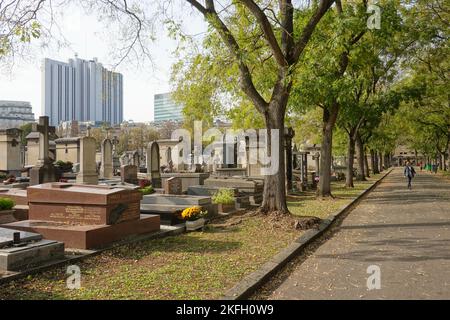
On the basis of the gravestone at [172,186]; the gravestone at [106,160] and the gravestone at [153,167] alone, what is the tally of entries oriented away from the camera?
0

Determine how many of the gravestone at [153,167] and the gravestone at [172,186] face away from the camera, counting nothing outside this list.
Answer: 0

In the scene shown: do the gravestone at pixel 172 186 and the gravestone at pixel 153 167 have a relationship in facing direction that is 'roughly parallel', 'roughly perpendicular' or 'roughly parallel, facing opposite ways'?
roughly parallel

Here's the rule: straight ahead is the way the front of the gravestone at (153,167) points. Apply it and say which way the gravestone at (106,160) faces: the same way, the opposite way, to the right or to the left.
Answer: the same way

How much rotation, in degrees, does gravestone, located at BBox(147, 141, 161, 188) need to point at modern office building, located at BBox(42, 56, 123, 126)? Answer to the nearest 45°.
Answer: approximately 180°

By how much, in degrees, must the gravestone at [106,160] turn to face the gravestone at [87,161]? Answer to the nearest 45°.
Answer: approximately 45° to its right

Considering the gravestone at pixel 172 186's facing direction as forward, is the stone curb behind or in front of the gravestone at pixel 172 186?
in front

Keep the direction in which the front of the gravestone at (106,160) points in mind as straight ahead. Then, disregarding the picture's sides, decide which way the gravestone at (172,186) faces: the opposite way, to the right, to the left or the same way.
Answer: the same way

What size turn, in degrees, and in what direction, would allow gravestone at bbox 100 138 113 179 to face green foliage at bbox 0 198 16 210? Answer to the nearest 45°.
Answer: approximately 45° to its right

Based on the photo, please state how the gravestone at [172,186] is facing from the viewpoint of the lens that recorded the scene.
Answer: facing the viewer and to the right of the viewer

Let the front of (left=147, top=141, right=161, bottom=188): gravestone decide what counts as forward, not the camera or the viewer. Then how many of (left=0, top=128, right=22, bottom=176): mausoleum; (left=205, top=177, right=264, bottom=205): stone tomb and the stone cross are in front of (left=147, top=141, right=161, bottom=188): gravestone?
1
